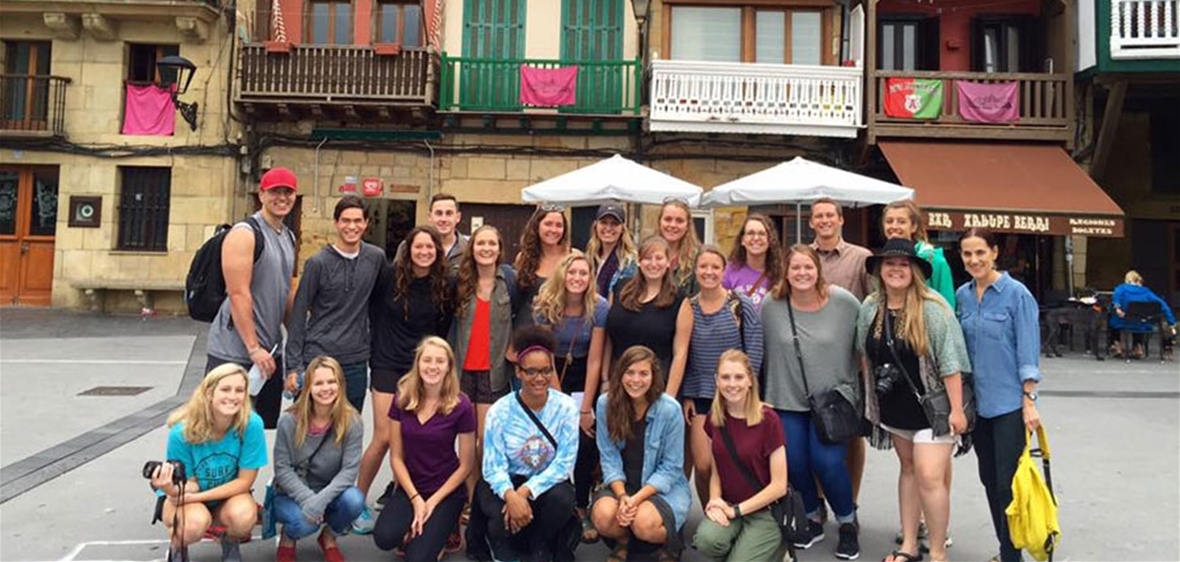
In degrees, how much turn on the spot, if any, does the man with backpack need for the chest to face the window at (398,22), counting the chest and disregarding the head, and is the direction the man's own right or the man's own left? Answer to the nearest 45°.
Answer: approximately 135° to the man's own left

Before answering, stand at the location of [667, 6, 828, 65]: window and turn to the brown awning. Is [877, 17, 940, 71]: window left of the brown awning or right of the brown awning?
left

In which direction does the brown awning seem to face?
toward the camera

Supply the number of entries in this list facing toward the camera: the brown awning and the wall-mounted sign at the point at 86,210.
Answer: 2

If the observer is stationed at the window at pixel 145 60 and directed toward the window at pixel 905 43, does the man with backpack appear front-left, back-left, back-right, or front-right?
front-right

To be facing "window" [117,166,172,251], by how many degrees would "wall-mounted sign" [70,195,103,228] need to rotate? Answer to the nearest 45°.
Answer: approximately 90° to its left

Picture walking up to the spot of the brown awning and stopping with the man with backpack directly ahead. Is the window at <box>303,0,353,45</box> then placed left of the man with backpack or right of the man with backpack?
right

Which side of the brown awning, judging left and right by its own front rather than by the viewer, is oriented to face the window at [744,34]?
right

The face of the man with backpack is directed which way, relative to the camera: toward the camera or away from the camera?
toward the camera

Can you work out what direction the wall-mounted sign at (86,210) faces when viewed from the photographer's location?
facing the viewer

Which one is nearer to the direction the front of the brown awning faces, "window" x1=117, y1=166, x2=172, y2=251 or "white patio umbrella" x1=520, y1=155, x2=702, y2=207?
the white patio umbrella

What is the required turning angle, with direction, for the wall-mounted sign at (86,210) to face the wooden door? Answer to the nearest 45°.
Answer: approximately 135° to its right

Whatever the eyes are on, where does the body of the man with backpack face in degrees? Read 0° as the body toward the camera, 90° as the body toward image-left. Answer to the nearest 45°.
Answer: approximately 315°
